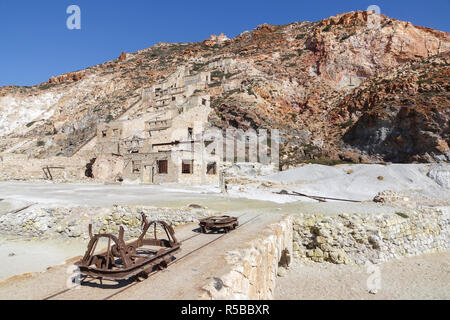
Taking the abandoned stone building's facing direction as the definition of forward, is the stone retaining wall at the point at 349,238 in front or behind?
in front

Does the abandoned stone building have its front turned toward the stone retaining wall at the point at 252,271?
yes

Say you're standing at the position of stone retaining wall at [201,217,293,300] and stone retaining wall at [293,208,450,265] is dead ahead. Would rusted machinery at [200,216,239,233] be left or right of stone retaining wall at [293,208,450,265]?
left

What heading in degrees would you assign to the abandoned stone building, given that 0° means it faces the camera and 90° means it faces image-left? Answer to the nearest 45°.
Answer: approximately 0°

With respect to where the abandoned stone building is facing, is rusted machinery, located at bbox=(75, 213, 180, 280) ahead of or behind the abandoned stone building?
ahead
